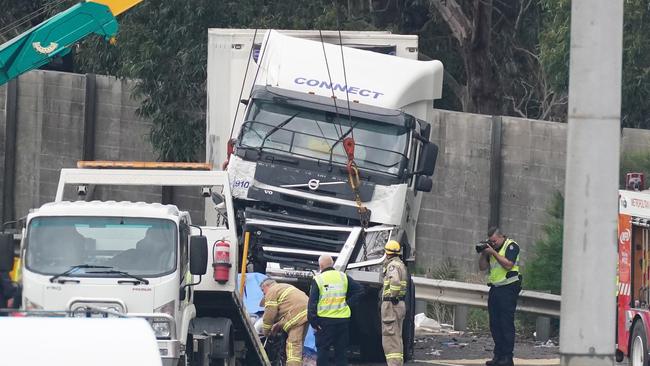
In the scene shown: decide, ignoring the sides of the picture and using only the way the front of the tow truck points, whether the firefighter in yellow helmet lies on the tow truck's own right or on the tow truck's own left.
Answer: on the tow truck's own left

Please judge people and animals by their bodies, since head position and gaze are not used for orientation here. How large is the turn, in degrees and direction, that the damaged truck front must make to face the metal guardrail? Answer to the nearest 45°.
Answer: approximately 135° to its left

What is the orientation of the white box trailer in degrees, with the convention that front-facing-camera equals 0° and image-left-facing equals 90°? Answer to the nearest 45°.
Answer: approximately 0°

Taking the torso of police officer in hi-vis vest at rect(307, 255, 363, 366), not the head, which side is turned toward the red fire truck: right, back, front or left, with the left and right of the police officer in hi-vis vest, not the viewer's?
right

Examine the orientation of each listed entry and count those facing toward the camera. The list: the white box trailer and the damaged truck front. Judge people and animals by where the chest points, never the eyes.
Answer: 2

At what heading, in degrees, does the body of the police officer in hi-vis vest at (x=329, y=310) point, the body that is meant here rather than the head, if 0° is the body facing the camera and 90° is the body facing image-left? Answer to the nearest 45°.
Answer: approximately 180°
